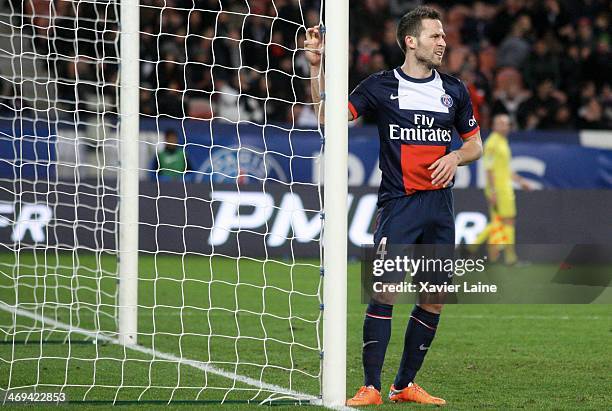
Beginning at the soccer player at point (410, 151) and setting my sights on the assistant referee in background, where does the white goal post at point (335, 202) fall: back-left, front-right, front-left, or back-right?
back-left

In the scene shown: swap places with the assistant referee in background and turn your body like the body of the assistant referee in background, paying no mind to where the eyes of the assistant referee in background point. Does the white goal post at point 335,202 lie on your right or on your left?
on your right
